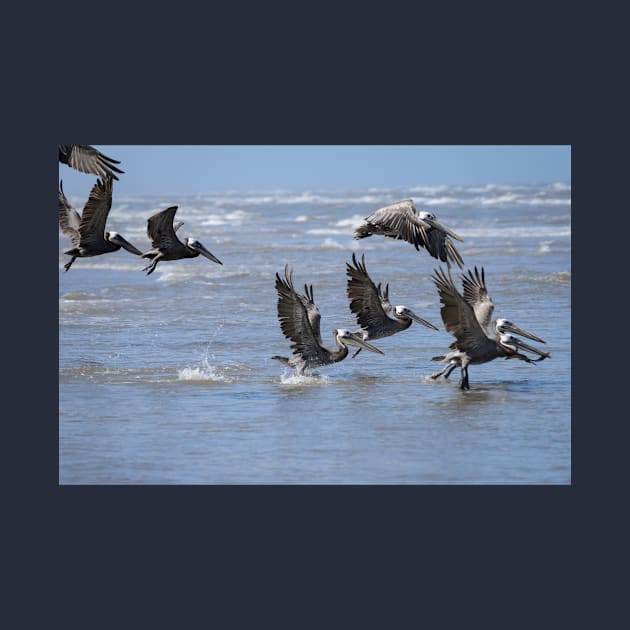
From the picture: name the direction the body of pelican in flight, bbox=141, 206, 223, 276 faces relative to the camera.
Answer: to the viewer's right

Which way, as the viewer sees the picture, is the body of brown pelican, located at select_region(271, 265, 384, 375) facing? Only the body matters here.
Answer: to the viewer's right

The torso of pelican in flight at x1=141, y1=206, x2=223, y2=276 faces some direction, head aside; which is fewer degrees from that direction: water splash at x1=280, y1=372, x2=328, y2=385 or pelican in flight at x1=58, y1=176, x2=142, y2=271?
the water splash

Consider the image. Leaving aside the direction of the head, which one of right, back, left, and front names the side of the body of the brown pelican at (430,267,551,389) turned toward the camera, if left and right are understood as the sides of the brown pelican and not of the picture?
right

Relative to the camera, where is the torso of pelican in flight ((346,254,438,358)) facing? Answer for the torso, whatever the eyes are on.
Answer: to the viewer's right

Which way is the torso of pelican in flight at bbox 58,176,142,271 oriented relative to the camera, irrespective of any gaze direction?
to the viewer's right

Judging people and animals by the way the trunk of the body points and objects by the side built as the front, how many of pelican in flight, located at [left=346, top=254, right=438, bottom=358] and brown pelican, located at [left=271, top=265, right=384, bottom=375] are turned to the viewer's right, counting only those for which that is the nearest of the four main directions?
2

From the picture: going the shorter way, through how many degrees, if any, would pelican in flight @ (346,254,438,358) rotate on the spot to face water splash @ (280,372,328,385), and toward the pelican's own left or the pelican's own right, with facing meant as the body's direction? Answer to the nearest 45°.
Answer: approximately 135° to the pelican's own right

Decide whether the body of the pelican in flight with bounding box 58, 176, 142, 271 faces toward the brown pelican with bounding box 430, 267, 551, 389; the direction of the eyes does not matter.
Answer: yes
